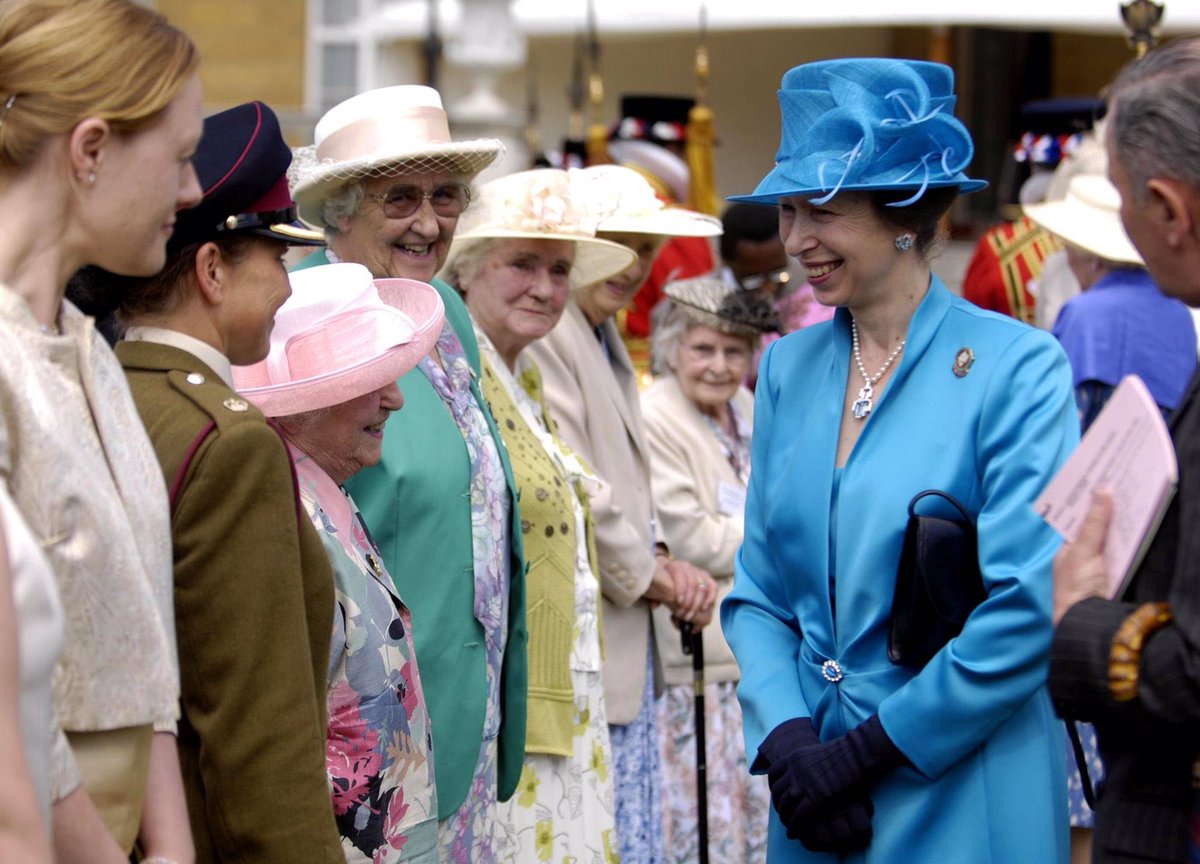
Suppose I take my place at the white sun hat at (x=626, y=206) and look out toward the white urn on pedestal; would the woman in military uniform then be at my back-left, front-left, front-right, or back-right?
back-left

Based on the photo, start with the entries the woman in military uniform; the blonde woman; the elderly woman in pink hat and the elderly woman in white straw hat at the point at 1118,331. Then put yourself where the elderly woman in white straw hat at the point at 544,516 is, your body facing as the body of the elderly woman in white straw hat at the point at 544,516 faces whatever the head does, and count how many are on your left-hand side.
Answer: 1

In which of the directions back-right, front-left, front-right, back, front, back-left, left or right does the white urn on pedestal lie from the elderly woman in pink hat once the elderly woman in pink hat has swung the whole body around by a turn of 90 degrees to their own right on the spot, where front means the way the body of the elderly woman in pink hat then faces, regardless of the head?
back

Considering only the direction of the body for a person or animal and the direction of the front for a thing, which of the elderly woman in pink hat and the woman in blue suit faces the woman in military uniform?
the woman in blue suit

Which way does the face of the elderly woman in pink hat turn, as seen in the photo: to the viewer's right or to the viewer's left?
to the viewer's right

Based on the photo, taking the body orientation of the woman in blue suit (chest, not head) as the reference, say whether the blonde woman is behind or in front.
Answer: in front

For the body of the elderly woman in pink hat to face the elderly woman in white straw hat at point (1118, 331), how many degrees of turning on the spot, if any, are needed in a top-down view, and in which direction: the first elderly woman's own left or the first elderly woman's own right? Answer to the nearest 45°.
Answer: approximately 45° to the first elderly woman's own left

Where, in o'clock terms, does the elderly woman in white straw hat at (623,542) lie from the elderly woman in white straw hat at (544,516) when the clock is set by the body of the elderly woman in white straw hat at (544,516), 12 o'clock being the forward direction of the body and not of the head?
the elderly woman in white straw hat at (623,542) is roughly at 8 o'clock from the elderly woman in white straw hat at (544,516).

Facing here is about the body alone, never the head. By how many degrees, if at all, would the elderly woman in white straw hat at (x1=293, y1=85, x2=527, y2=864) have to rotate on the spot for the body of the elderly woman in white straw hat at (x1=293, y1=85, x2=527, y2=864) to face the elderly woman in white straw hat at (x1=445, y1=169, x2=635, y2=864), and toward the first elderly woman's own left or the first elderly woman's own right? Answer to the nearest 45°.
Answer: approximately 90° to the first elderly woman's own left

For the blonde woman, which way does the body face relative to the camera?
to the viewer's right

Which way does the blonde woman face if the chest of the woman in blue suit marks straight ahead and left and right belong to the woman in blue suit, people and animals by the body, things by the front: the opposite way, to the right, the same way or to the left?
the opposite way

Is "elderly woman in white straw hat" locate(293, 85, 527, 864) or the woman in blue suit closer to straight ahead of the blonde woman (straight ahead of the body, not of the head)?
the woman in blue suit

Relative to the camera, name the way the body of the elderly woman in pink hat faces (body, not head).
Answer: to the viewer's right

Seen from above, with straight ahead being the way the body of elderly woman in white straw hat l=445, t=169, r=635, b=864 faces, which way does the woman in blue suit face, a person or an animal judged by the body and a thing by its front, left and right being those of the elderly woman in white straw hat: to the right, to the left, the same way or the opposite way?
to the right
